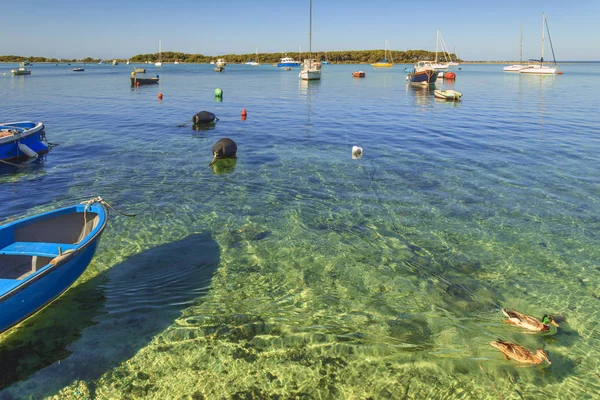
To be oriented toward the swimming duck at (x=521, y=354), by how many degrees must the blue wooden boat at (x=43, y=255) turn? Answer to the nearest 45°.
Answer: approximately 90° to its right

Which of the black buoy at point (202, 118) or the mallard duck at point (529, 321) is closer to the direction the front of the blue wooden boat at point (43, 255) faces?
the black buoy

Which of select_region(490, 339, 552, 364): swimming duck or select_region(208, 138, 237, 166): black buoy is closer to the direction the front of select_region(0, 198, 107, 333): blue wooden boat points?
the black buoy

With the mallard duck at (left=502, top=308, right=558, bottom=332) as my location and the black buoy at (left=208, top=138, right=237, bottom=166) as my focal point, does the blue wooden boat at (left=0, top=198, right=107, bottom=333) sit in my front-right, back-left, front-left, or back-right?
front-left

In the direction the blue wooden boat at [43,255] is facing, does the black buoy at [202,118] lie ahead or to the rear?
ahead

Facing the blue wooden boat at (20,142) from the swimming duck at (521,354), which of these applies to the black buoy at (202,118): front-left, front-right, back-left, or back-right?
front-right

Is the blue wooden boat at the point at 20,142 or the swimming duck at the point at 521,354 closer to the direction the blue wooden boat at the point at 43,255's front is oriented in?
the blue wooden boat

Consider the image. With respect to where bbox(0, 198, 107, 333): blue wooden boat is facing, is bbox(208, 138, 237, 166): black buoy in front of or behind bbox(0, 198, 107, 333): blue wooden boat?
in front

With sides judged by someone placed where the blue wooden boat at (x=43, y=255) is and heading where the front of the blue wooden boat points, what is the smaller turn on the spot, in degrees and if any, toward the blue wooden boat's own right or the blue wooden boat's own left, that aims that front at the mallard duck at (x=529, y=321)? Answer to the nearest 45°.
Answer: approximately 90° to the blue wooden boat's own right

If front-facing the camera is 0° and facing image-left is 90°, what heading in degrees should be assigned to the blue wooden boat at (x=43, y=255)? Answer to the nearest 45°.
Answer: approximately 225°

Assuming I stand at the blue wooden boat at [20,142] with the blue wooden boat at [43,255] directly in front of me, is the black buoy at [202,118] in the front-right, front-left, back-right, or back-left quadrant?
back-left

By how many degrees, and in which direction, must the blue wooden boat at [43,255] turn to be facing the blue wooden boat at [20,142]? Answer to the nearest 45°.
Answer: approximately 45° to its left
